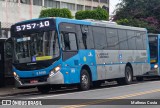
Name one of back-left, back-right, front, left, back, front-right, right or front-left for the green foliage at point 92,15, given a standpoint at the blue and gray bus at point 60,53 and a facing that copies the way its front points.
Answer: back-right

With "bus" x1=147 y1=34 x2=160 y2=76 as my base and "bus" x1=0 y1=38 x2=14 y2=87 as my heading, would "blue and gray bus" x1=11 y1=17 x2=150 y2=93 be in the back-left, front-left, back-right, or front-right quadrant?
front-left

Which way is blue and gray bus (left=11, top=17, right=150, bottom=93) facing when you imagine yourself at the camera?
facing the viewer and to the left of the viewer

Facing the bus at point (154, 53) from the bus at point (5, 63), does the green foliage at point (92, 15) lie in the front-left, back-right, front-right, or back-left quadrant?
front-left

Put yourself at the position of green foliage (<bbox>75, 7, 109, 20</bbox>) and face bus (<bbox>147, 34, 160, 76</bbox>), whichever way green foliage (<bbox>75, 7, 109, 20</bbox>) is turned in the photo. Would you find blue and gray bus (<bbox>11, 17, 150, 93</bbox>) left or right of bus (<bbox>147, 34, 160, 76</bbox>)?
right

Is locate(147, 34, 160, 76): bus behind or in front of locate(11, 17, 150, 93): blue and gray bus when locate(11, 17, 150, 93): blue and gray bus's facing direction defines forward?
behind

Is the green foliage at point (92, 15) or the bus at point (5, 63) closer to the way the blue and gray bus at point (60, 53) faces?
the bus

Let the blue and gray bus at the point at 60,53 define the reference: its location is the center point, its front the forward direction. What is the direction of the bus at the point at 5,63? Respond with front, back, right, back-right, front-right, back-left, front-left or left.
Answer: right
